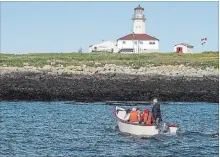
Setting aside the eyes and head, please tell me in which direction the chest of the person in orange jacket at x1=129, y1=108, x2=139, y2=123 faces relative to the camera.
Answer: away from the camera
